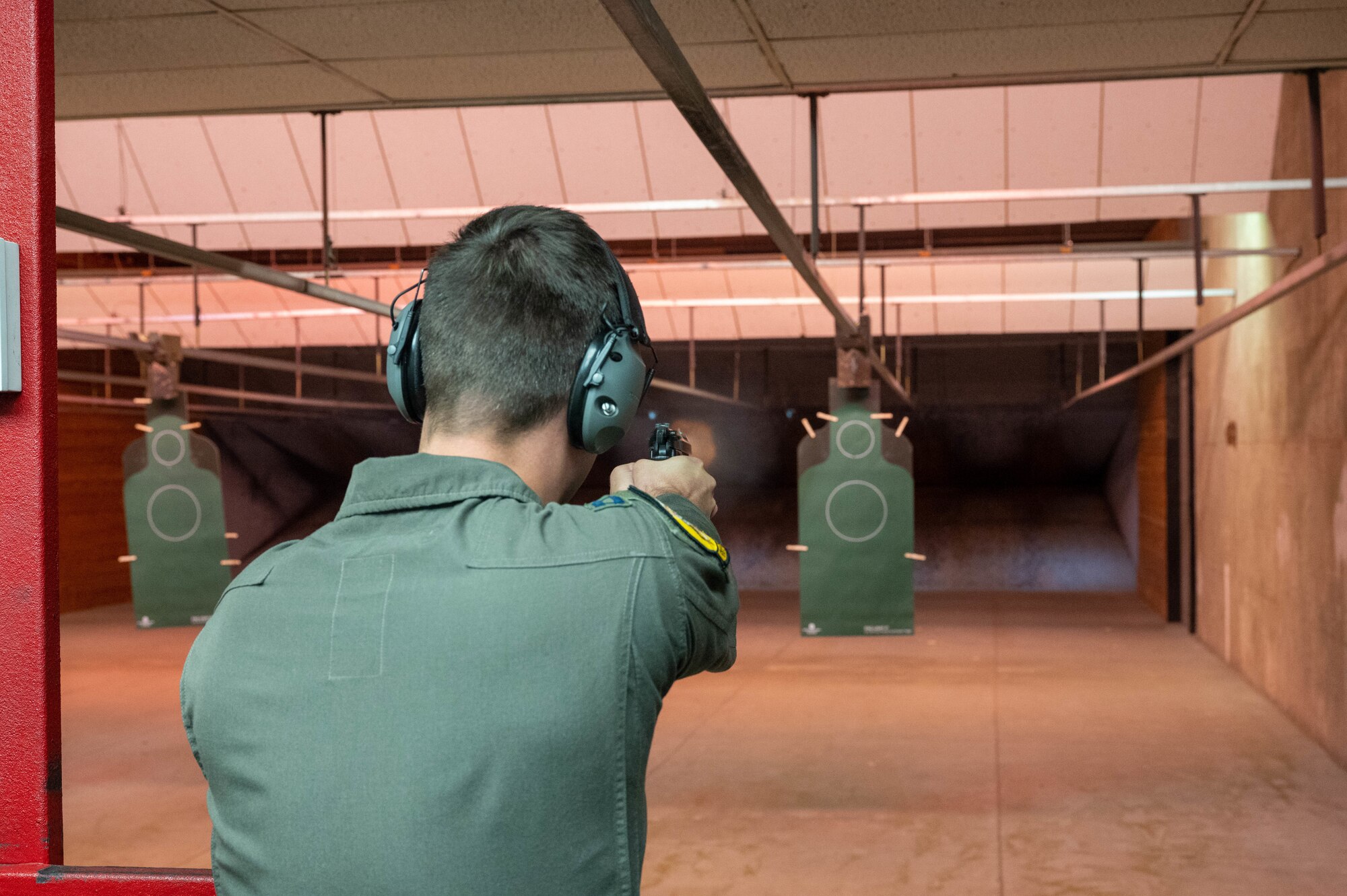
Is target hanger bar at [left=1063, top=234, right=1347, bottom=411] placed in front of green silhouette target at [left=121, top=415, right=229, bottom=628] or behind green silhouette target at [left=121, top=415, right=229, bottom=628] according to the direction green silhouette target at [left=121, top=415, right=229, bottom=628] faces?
in front

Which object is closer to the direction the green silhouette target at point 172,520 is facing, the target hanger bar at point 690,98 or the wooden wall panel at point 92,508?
the target hanger bar

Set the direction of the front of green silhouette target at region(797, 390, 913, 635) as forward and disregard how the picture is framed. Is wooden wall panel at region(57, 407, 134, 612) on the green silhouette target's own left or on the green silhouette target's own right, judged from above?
on the green silhouette target's own right

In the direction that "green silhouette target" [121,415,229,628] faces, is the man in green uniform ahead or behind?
ahead

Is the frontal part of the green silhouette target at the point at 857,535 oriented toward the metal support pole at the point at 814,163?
yes

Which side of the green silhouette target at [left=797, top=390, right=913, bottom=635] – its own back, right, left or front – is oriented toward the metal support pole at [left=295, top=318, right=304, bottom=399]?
right

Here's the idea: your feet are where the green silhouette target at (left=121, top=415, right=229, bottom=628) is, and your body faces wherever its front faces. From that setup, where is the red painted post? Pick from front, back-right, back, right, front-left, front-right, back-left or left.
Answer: front

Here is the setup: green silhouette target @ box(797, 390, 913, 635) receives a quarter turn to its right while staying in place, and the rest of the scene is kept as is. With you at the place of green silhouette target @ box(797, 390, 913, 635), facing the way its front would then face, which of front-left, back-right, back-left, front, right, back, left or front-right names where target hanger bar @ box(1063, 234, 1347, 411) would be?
back-left

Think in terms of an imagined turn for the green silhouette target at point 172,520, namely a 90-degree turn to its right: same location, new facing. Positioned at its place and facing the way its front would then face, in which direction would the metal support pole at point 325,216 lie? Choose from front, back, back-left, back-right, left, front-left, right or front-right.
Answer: left

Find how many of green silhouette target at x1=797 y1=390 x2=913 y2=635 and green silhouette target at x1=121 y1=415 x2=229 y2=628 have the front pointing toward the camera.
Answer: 2

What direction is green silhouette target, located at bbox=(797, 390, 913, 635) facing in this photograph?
toward the camera

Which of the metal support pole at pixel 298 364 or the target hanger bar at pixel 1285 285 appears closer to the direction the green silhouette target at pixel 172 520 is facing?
the target hanger bar

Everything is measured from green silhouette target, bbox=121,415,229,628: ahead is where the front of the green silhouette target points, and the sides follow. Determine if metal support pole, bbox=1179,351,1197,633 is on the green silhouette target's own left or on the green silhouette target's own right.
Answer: on the green silhouette target's own left

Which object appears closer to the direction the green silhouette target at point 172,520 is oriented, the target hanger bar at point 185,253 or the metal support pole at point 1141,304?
the target hanger bar

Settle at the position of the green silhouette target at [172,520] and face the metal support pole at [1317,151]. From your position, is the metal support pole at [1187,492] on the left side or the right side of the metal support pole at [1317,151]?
left

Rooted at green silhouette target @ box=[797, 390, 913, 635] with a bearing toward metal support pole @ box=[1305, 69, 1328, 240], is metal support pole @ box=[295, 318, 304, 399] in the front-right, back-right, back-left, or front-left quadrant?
back-right
